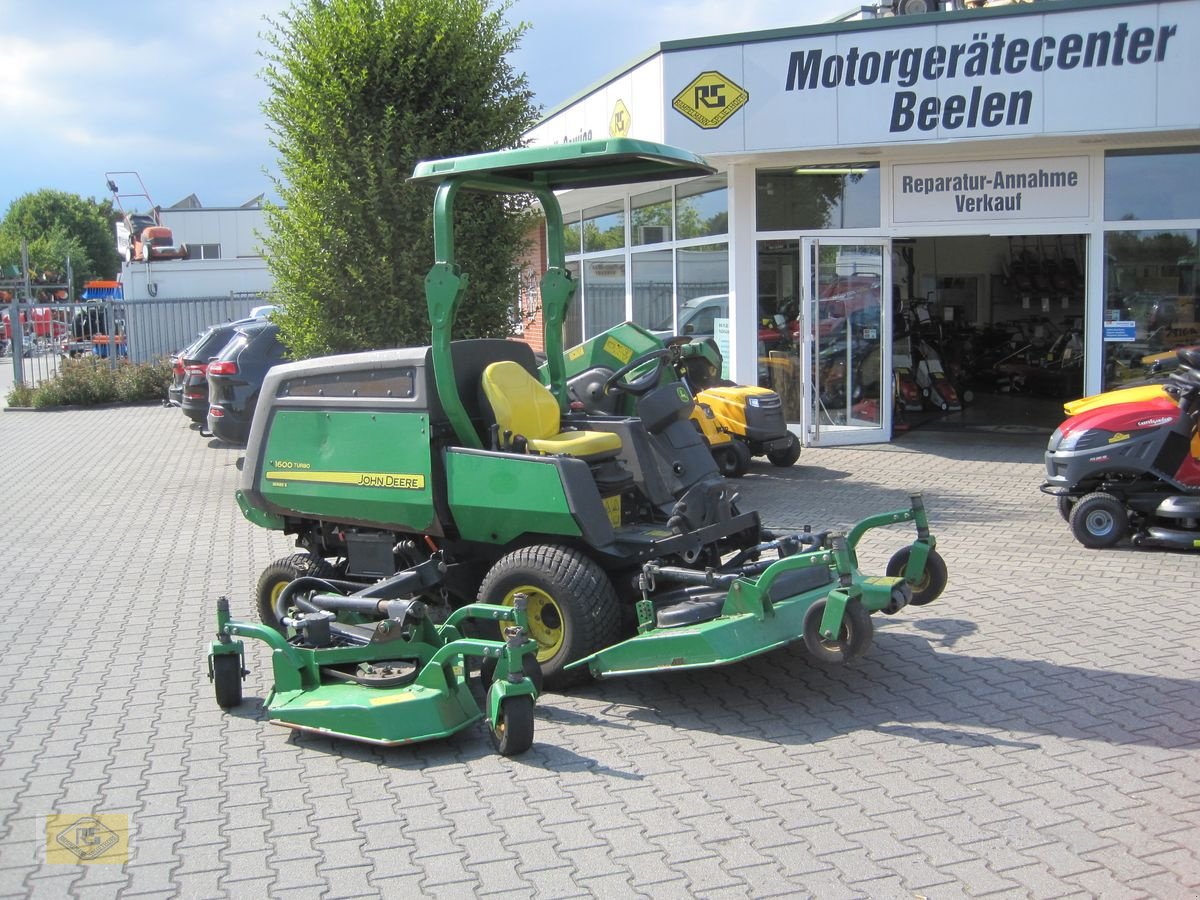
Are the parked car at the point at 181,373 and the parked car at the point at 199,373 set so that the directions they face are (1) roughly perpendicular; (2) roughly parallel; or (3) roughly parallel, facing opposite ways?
roughly parallel

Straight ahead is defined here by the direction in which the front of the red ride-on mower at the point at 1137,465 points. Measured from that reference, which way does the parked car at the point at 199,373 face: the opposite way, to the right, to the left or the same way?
to the right

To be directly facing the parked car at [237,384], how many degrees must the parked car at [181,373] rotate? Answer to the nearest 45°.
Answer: approximately 135° to its right

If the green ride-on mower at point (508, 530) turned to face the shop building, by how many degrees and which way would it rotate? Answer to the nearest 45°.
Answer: approximately 90° to its left

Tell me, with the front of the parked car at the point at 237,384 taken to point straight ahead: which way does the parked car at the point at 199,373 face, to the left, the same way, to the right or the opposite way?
the same way

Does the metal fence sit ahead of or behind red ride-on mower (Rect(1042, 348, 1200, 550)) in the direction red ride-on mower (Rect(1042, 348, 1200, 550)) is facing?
ahead

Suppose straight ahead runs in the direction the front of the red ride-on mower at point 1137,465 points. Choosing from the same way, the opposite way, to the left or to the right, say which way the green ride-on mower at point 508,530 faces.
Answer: the opposite way

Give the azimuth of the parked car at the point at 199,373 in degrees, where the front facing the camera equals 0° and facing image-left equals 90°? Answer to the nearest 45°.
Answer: approximately 225°

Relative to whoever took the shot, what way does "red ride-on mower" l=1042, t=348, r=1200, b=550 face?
facing to the left of the viewer

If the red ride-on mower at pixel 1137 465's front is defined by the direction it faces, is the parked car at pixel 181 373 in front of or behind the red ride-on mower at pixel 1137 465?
in front

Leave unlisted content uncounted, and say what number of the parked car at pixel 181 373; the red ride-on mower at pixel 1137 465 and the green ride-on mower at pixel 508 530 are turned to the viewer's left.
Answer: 1

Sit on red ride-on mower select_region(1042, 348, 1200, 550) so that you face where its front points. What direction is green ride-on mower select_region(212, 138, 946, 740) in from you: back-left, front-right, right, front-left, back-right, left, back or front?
front-left

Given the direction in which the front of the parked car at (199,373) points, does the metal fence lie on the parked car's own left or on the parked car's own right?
on the parked car's own left

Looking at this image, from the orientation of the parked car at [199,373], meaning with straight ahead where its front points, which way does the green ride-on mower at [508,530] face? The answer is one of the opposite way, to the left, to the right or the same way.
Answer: to the right
